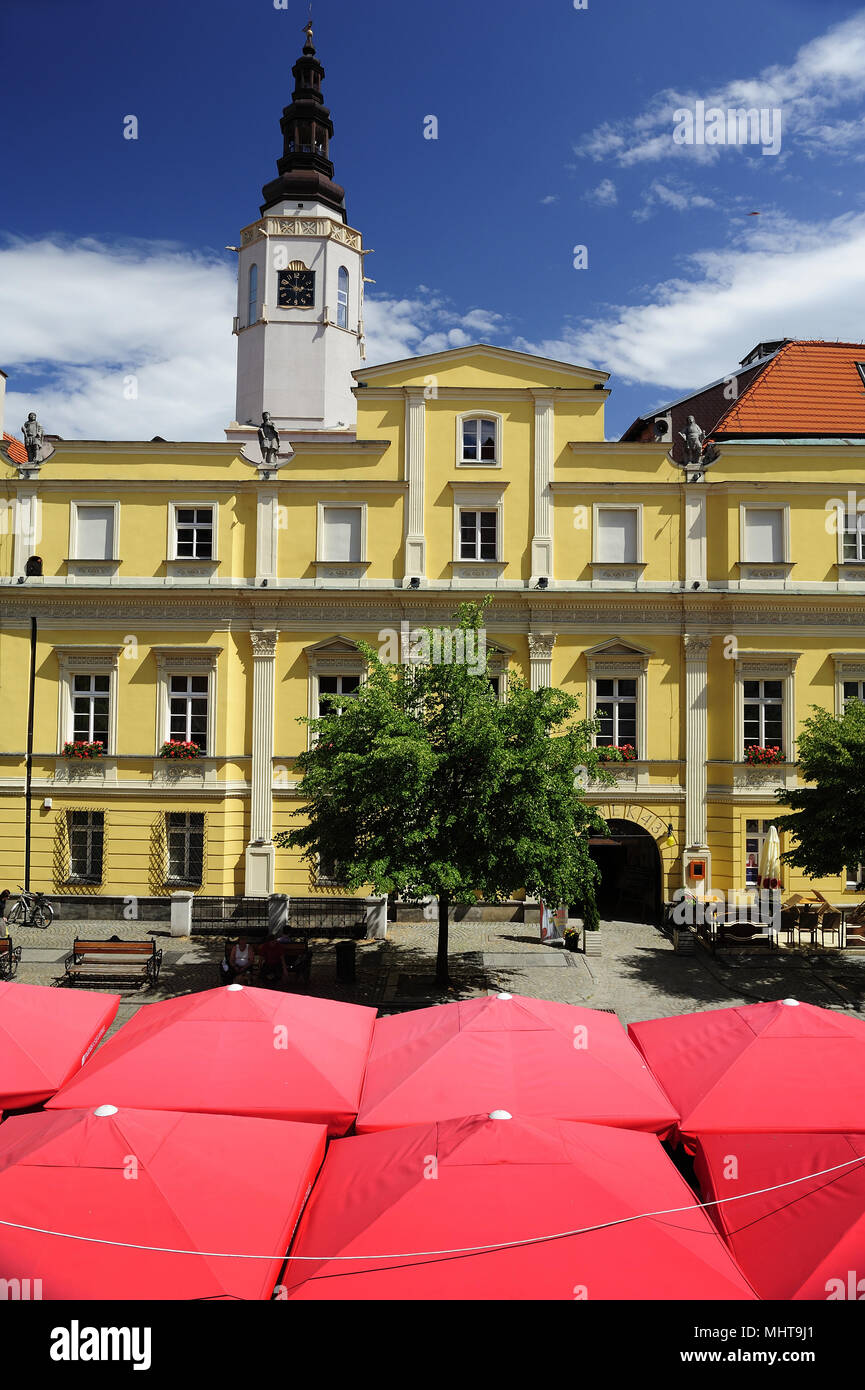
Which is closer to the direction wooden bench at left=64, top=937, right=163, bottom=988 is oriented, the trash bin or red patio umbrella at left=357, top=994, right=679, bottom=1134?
the red patio umbrella

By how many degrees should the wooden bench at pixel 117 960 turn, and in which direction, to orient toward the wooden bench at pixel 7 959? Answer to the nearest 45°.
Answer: approximately 135° to its right

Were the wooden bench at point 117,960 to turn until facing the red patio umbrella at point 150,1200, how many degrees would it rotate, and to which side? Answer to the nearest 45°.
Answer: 0° — it already faces it

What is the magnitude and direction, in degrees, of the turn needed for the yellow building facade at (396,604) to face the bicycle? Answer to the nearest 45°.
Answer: approximately 90° to its right

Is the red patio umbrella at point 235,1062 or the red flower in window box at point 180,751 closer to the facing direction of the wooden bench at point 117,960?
the red patio umbrella

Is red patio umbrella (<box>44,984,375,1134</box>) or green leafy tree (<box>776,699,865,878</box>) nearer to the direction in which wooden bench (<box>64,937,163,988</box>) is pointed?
the red patio umbrella

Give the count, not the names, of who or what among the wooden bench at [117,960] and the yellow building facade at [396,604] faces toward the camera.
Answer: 2

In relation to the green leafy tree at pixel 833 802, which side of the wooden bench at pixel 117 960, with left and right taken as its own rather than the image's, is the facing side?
left

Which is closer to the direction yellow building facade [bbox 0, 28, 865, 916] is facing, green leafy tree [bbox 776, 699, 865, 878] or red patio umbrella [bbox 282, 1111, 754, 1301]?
the red patio umbrella

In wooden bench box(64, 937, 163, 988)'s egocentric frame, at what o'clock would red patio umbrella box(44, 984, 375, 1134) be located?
The red patio umbrella is roughly at 12 o'clock from the wooden bench.

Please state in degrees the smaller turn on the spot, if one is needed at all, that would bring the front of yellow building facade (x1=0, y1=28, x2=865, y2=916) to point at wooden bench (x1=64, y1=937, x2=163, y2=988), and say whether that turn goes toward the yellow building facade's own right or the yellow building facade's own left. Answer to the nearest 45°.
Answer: approximately 45° to the yellow building facade's own right

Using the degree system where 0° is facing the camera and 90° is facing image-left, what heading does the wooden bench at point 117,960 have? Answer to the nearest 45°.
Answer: approximately 0°
